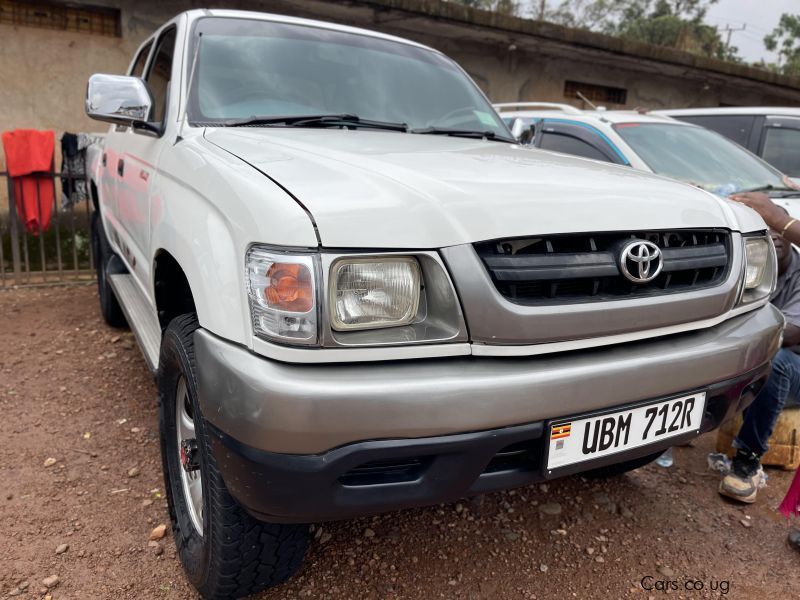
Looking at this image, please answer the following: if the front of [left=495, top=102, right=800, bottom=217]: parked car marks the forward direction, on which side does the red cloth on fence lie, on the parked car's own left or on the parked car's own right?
on the parked car's own right

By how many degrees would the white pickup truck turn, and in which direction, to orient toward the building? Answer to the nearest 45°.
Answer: approximately 135° to its left

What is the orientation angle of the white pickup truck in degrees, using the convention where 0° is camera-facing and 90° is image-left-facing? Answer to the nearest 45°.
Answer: approximately 315°

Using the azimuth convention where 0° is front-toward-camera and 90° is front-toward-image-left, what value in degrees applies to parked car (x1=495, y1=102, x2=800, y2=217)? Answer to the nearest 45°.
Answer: approximately 315°

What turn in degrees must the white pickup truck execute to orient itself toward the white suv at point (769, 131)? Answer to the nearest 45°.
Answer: approximately 90° to its left

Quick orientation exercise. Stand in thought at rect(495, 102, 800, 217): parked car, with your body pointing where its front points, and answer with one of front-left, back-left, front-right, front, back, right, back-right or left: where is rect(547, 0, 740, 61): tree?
back-left

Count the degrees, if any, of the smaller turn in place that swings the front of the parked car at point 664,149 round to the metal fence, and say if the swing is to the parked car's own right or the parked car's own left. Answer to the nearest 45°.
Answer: approximately 135° to the parked car's own right

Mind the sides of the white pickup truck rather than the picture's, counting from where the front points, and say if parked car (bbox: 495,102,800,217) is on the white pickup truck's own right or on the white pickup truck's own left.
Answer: on the white pickup truck's own left

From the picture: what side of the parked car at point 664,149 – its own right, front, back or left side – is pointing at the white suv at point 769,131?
left

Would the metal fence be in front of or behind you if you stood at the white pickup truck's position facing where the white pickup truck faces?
behind

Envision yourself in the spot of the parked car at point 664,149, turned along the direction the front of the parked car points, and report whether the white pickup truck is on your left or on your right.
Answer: on your right
